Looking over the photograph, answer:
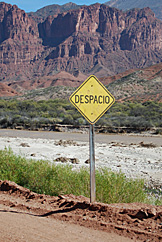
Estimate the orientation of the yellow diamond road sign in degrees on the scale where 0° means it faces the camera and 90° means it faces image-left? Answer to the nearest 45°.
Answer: approximately 0°
